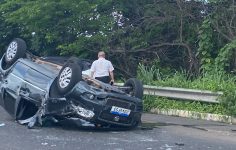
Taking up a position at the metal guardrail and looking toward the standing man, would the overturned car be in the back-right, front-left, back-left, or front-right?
front-left

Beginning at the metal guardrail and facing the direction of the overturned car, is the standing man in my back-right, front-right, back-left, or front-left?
front-right

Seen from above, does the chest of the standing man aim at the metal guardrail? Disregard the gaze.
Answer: no
